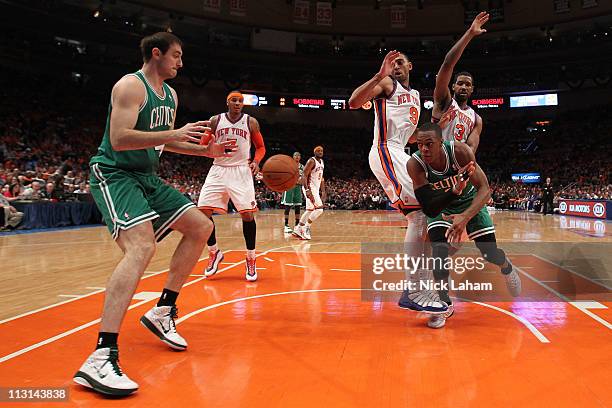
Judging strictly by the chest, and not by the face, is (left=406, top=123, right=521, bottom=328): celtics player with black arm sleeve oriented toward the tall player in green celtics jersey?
yes

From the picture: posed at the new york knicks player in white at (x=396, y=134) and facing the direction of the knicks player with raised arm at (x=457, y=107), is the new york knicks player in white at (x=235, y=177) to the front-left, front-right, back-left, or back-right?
back-left

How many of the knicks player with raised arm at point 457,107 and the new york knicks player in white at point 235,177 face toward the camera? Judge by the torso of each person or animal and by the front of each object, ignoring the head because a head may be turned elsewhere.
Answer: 2

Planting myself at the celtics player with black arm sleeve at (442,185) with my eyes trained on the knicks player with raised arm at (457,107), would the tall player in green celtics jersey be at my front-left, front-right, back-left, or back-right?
back-left

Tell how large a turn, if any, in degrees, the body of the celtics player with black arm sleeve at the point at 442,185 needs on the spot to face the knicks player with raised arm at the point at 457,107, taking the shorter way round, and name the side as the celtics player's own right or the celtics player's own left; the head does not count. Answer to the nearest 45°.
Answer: approximately 135° to the celtics player's own right

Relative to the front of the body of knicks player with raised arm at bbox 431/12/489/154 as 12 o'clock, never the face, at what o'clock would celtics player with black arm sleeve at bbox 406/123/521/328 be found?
The celtics player with black arm sleeve is roughly at 12 o'clock from the knicks player with raised arm.

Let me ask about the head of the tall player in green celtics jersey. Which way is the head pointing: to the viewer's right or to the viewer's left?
to the viewer's right

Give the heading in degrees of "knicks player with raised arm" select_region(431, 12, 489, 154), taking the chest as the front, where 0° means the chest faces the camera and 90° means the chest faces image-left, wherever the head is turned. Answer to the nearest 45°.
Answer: approximately 0°

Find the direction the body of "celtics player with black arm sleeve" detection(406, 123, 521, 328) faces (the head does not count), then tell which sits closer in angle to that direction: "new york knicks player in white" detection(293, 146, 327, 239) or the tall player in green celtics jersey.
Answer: the tall player in green celtics jersey

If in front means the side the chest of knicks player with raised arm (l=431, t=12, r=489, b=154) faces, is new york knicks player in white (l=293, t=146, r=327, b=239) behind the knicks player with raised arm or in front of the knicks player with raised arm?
behind

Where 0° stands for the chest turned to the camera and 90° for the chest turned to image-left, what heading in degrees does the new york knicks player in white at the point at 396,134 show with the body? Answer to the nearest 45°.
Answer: approximately 315°
